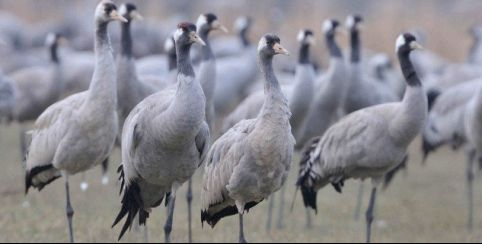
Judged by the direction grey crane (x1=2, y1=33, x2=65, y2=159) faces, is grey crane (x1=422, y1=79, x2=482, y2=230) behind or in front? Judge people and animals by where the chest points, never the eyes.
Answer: in front

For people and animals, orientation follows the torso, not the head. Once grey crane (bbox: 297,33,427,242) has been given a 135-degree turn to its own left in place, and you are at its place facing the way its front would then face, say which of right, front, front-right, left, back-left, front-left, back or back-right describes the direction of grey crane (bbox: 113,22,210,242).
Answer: left

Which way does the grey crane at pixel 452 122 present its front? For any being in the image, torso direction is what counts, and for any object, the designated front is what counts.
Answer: to the viewer's right

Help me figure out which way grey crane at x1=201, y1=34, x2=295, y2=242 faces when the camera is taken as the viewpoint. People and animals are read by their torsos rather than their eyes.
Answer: facing the viewer and to the right of the viewer

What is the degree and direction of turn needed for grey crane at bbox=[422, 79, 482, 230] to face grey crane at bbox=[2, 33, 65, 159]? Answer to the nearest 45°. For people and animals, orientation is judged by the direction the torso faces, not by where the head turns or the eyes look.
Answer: approximately 180°

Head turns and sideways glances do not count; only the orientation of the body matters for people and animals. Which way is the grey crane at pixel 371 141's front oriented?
to the viewer's right

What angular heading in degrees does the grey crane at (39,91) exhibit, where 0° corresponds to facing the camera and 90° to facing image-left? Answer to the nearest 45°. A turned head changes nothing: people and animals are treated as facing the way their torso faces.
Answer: approximately 270°

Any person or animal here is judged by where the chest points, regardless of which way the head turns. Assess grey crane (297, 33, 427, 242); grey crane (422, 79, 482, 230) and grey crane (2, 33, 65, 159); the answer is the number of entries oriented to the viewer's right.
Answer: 3

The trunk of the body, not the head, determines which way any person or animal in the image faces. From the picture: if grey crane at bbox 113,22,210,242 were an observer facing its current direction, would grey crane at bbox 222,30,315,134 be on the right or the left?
on its left

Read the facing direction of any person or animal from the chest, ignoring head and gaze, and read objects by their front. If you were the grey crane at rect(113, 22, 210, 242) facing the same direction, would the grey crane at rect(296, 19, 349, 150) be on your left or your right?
on your left

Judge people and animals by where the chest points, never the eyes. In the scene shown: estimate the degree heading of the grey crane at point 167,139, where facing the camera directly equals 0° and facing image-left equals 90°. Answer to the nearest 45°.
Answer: approximately 315°

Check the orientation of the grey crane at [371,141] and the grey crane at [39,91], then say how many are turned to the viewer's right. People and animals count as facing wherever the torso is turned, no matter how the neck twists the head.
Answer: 2

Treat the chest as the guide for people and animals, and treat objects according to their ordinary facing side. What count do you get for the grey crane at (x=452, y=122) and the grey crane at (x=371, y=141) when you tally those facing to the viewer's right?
2

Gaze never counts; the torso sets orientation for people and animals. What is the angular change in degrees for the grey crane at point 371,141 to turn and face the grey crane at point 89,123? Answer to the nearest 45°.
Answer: approximately 135° to its right
